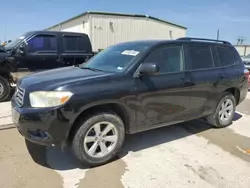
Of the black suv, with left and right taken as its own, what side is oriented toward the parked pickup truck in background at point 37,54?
right

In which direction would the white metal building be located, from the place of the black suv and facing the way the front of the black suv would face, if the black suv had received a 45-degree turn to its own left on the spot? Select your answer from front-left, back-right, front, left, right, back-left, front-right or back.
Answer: back
